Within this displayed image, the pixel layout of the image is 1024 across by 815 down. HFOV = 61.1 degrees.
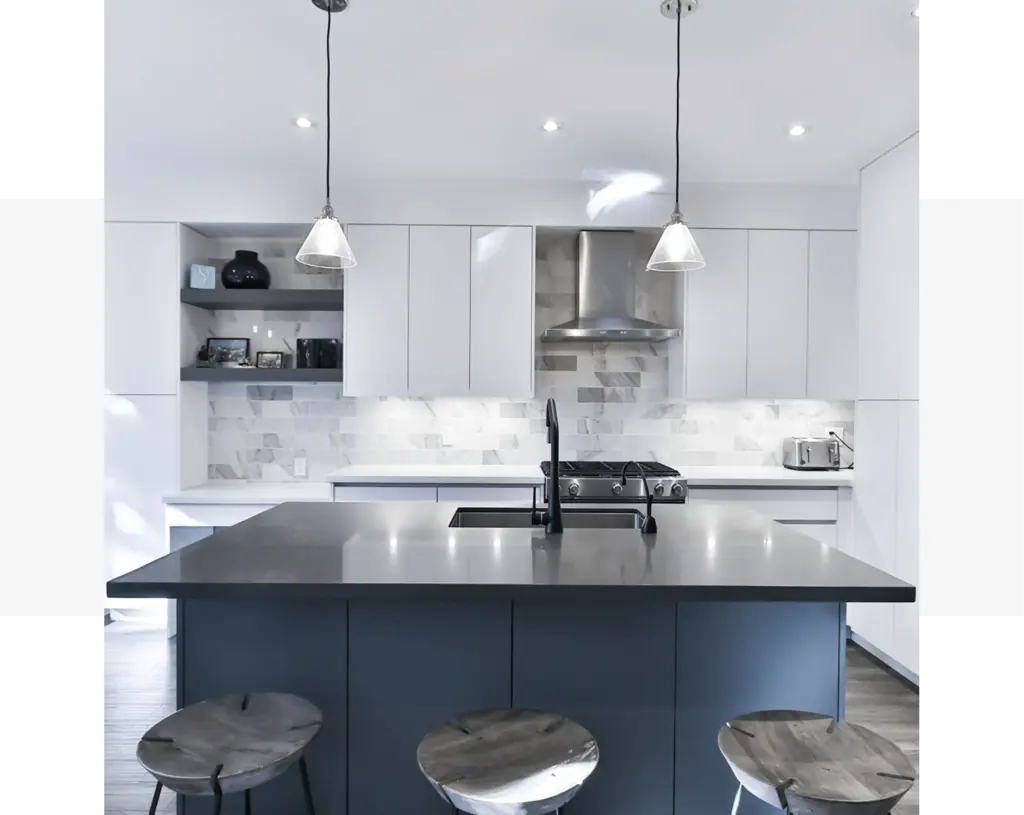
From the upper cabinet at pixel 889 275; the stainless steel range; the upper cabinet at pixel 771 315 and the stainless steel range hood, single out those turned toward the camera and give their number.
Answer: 3

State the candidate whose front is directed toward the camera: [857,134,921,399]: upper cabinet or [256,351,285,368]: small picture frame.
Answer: the small picture frame

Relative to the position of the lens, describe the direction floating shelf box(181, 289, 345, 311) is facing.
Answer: facing the viewer

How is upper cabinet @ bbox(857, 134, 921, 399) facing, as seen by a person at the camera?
facing to the left of the viewer

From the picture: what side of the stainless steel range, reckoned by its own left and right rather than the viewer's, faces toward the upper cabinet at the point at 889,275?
left

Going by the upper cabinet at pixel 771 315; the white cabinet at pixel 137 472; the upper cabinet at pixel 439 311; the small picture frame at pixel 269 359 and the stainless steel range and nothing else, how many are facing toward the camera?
5

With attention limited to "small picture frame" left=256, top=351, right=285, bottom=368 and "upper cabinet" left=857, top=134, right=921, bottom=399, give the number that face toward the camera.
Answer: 1

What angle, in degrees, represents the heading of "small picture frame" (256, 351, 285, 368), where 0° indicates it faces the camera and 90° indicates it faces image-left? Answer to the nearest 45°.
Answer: approximately 0°

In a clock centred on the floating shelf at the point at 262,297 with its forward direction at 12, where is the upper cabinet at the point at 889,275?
The upper cabinet is roughly at 10 o'clock from the floating shelf.

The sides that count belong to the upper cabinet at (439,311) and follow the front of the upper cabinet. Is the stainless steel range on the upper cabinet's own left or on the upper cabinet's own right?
on the upper cabinet's own left

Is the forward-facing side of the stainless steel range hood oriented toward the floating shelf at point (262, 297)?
no

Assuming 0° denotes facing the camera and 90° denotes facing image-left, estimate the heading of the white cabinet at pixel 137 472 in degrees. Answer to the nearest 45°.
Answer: approximately 0°

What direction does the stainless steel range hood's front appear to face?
toward the camera

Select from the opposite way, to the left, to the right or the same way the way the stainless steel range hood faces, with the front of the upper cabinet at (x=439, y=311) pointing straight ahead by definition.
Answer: the same way
